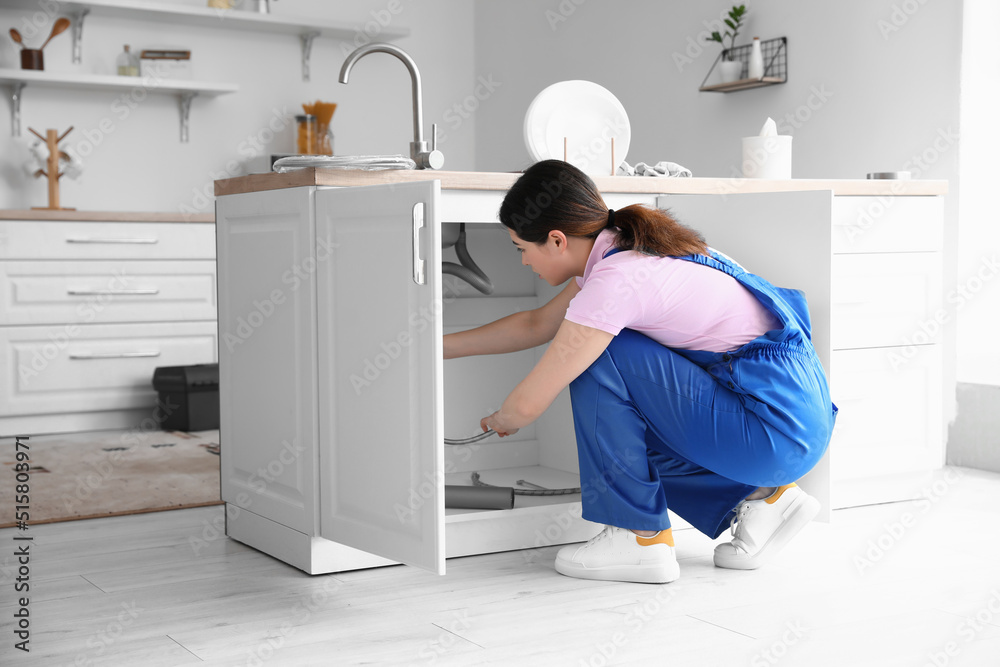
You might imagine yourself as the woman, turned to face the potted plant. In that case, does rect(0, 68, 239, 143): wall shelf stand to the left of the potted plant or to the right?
left

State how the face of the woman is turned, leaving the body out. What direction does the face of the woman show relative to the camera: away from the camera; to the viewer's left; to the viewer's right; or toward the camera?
to the viewer's left

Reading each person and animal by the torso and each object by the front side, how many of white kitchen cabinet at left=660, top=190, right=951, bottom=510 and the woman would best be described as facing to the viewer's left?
1

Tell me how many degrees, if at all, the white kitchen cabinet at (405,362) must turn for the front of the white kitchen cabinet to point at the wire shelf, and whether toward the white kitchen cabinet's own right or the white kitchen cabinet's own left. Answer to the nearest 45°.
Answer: approximately 90° to the white kitchen cabinet's own left

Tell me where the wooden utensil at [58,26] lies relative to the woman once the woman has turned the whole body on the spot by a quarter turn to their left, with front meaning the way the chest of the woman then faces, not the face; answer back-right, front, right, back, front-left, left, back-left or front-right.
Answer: back-right

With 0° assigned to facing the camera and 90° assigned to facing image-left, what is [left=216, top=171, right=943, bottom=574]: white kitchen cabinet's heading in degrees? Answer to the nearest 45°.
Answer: approximately 315°

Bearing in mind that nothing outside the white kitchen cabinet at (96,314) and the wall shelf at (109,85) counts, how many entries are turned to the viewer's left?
0

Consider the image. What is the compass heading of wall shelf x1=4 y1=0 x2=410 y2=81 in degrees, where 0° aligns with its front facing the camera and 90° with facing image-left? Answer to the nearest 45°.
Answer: approximately 0°

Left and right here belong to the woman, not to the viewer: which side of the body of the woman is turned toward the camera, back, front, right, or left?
left

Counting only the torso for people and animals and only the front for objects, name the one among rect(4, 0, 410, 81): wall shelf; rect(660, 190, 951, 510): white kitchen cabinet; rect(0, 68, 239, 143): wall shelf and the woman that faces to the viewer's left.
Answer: the woman

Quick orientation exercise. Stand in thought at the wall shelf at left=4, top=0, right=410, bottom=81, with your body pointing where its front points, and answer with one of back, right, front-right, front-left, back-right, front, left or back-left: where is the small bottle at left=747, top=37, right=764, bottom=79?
front-left
